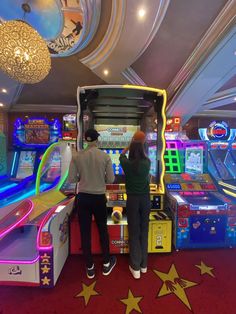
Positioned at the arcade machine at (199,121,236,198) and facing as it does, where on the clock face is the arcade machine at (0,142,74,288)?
the arcade machine at (0,142,74,288) is roughly at 1 o'clock from the arcade machine at (199,121,236,198).

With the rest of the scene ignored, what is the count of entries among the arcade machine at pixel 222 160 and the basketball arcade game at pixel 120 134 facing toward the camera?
2

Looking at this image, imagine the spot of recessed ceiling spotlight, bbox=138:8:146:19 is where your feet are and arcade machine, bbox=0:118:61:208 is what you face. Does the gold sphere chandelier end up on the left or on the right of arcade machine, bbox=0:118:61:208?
left

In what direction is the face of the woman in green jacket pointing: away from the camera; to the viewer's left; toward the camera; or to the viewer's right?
away from the camera

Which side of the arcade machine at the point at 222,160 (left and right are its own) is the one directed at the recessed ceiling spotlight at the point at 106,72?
right

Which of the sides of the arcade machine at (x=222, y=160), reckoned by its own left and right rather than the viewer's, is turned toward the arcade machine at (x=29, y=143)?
right

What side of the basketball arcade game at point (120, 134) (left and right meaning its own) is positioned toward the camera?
front

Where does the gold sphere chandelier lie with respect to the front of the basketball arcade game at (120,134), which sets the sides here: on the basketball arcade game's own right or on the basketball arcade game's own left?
on the basketball arcade game's own right

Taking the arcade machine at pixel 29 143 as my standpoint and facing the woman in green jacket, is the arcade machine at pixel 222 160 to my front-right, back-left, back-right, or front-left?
front-left

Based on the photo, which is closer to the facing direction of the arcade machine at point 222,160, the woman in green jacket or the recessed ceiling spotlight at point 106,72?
the woman in green jacket
